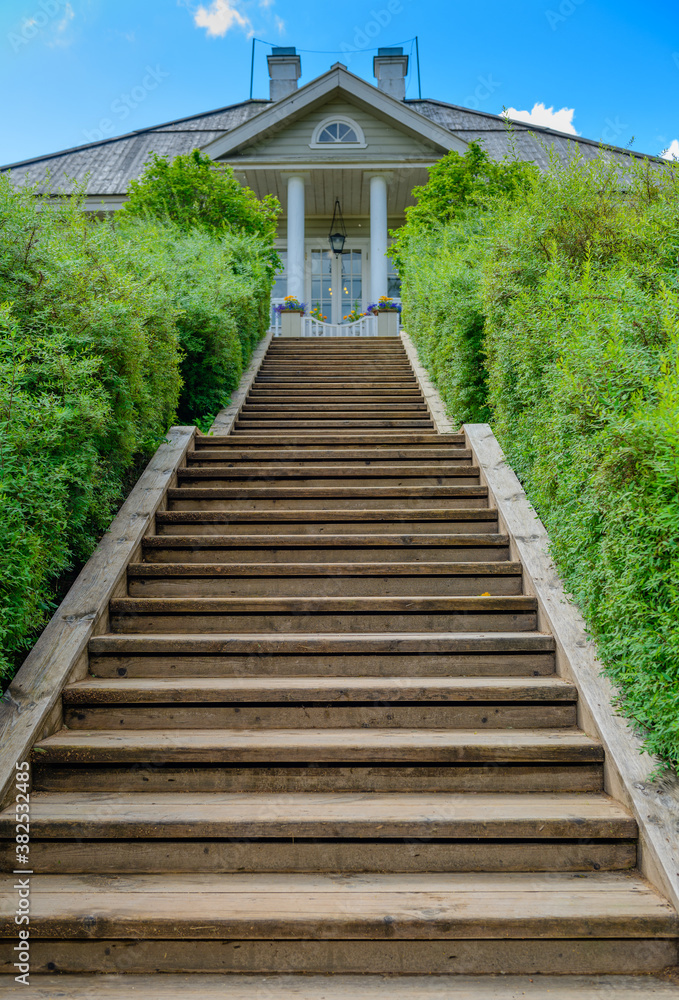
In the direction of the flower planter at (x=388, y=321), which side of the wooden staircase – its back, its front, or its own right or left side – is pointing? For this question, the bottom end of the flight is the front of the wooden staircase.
back

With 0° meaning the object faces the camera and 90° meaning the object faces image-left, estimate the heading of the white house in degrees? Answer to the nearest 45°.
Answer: approximately 0°

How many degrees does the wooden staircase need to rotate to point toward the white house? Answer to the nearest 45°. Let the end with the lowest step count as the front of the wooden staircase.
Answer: approximately 180°

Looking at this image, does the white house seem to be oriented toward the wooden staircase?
yes

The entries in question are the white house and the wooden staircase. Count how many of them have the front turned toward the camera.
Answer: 2

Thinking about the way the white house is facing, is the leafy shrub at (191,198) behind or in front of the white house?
in front

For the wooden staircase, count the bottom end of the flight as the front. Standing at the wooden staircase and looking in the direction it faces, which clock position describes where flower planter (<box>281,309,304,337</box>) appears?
The flower planter is roughly at 6 o'clock from the wooden staircase.

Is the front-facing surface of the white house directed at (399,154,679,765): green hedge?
yes
